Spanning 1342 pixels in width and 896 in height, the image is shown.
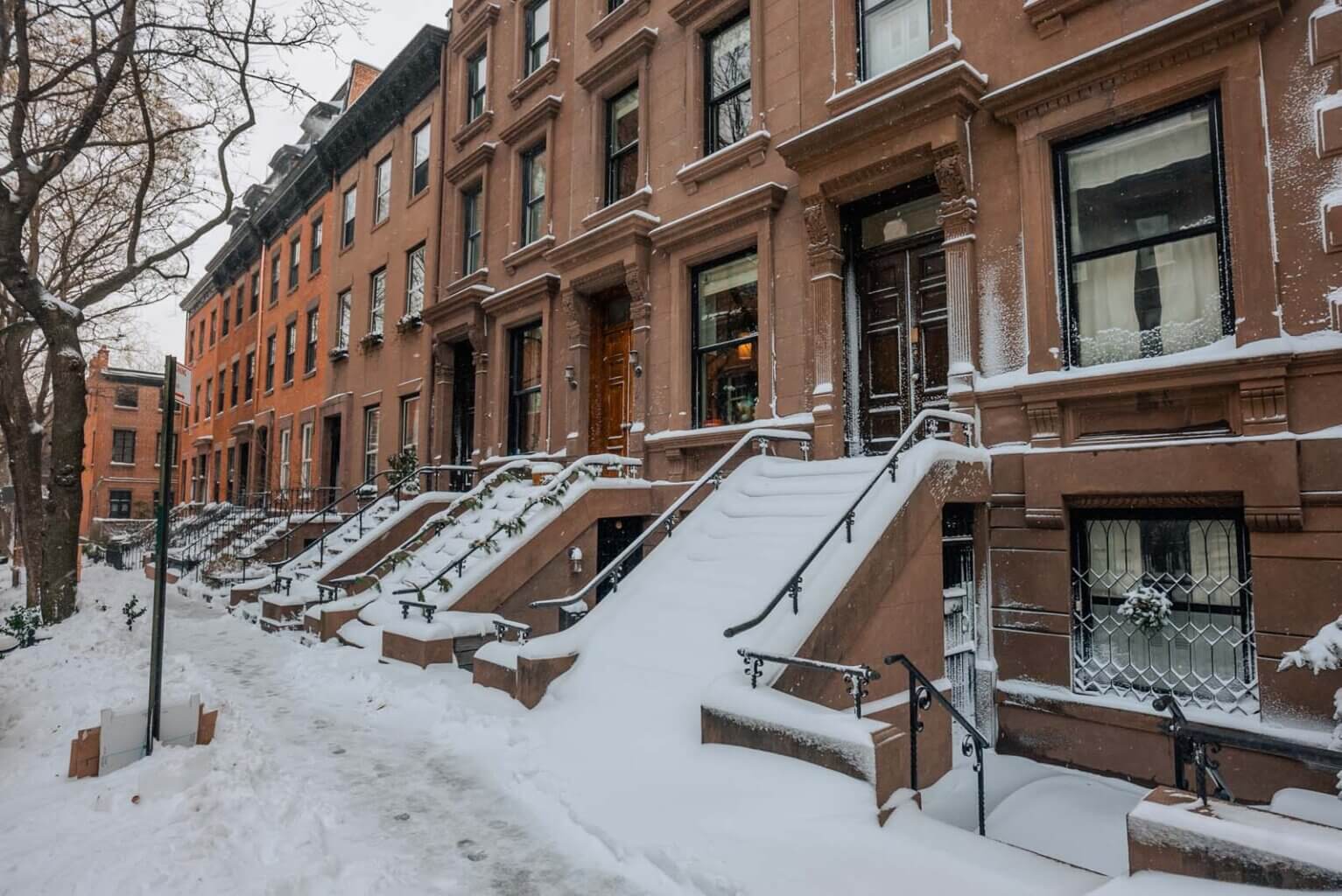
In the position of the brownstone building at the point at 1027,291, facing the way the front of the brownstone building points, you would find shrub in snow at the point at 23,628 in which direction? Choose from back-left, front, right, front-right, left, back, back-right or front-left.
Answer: front-right

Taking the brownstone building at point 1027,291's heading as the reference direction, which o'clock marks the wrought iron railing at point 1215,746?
The wrought iron railing is roughly at 11 o'clock from the brownstone building.

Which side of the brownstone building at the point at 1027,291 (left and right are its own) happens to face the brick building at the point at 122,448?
right

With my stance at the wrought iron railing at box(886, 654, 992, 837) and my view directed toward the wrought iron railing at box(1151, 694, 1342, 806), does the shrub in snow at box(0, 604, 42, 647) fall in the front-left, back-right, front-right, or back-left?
back-right

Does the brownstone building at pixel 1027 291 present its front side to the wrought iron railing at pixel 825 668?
yes

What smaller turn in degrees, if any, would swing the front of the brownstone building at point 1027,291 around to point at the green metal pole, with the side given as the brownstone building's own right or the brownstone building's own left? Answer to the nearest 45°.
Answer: approximately 45° to the brownstone building's own right

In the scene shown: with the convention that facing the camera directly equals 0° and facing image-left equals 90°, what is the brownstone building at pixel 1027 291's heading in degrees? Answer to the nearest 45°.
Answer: approximately 45°
